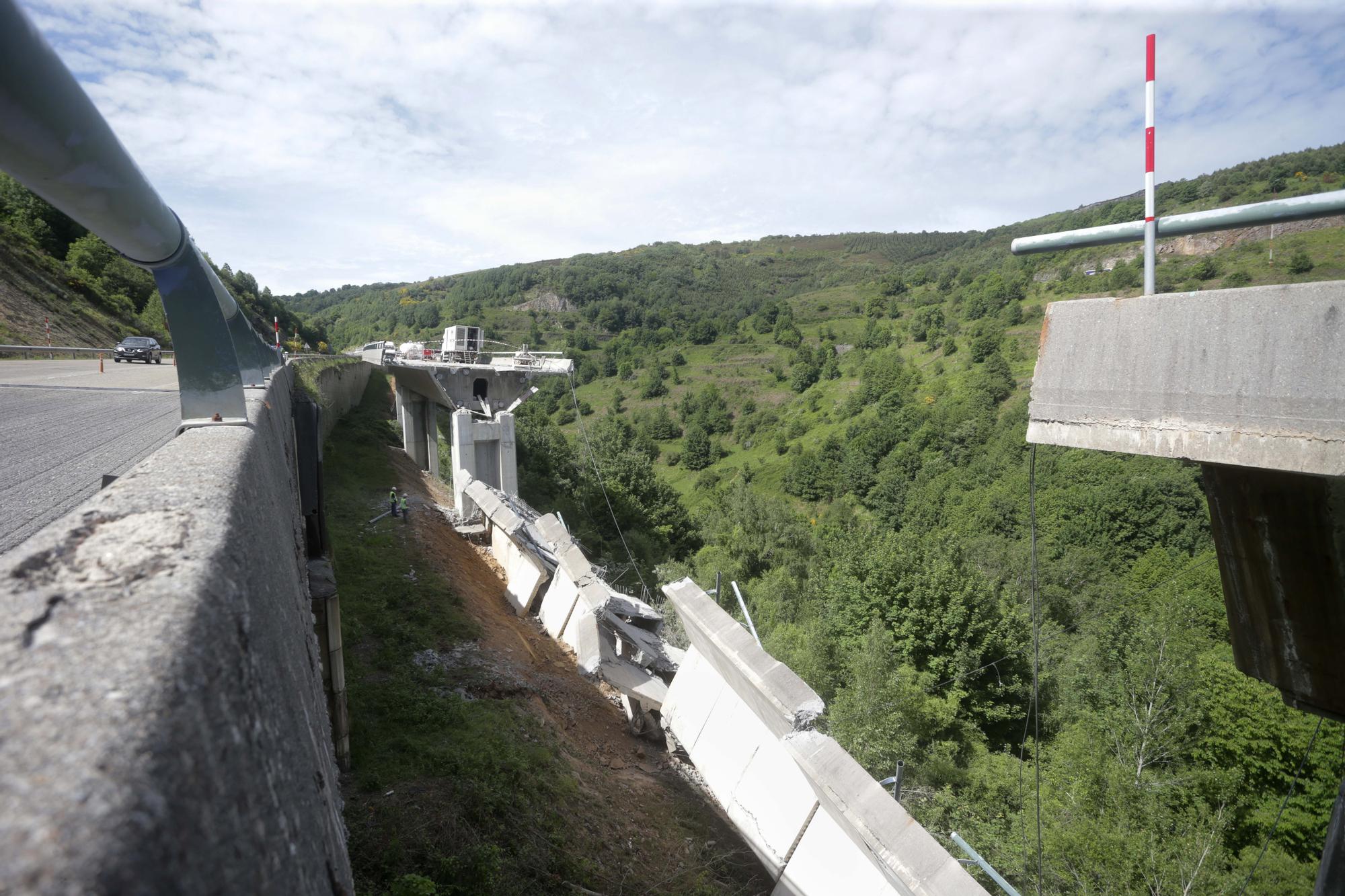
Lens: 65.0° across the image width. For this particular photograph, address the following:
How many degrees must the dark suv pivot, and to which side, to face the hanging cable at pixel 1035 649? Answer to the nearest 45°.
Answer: approximately 45° to its left

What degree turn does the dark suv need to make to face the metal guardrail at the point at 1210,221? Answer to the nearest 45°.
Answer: approximately 45° to its left

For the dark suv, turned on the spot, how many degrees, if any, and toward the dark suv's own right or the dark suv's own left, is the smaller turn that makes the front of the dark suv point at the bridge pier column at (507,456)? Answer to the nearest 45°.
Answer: approximately 135° to the dark suv's own left

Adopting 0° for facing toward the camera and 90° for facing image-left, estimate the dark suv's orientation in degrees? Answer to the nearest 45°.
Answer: approximately 45°

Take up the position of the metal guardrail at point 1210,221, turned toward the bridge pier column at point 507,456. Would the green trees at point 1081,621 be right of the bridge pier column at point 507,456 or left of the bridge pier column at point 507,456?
right

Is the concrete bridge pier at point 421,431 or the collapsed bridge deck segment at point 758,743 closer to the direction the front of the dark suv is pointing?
the collapsed bridge deck segment

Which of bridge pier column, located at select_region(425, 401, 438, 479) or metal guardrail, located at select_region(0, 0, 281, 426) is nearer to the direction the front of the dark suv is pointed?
the metal guardrail

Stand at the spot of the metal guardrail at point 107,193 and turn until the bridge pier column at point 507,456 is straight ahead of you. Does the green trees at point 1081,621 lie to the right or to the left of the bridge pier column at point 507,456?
right
